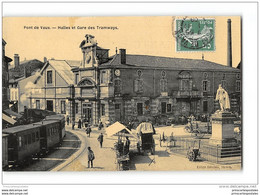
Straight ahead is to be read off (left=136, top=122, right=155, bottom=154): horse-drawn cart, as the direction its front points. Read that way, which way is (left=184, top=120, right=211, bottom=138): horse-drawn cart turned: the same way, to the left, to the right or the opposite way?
to the left

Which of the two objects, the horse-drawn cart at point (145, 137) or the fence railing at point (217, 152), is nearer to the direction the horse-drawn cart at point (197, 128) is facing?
the horse-drawn cart

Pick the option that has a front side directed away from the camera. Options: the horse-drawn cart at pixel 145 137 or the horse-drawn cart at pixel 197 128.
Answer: the horse-drawn cart at pixel 145 137

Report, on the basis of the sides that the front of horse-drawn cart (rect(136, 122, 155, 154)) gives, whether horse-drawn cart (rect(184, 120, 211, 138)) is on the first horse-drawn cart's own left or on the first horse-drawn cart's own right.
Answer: on the first horse-drawn cart's own right

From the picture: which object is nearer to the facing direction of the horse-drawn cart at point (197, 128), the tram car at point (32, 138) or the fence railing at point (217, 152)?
the tram car

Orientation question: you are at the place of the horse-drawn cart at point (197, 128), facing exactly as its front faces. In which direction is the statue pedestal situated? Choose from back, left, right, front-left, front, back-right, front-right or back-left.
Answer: back-left

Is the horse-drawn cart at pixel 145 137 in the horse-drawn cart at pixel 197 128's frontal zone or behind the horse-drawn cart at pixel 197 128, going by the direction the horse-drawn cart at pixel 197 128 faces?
frontal zone

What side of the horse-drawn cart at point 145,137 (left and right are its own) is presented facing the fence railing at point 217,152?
right

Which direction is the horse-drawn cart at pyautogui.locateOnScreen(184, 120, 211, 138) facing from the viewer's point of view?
to the viewer's left

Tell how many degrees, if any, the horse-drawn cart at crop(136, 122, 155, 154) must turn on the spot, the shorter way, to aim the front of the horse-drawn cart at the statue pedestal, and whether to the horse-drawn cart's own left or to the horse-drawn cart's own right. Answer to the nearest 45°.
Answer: approximately 90° to the horse-drawn cart's own right
